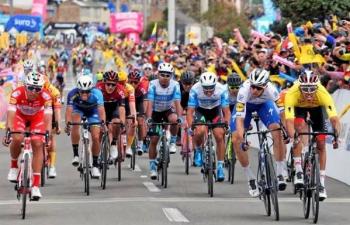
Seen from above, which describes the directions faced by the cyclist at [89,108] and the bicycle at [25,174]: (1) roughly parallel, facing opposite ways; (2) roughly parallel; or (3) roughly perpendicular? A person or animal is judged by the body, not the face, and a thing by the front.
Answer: roughly parallel

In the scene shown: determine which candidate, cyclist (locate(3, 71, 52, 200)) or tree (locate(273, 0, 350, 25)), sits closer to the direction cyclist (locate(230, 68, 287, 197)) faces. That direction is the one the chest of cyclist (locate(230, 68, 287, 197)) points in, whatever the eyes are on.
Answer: the cyclist

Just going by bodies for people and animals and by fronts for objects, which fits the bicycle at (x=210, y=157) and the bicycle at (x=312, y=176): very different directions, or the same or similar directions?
same or similar directions

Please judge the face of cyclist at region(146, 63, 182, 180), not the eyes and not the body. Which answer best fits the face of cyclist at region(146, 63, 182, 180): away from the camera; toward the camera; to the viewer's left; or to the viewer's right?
toward the camera

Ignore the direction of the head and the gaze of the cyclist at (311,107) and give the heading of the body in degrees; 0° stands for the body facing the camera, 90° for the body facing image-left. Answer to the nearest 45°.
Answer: approximately 0°

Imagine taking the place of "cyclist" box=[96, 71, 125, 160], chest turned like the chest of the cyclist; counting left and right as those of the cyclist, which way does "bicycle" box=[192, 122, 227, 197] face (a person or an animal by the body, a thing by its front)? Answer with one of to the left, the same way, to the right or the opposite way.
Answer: the same way

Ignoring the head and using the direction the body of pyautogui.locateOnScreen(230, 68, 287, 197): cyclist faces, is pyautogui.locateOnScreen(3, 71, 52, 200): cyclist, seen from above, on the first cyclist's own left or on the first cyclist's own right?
on the first cyclist's own right

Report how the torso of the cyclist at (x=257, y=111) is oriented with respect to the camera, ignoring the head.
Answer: toward the camera

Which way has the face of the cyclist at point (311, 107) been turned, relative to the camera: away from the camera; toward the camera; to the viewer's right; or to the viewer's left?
toward the camera

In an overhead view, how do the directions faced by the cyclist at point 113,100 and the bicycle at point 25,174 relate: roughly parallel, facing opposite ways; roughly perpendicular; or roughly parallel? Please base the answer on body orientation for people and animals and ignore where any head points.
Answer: roughly parallel

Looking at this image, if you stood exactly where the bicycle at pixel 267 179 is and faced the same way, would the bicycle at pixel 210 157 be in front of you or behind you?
behind

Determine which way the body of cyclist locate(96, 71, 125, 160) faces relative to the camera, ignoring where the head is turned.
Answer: toward the camera

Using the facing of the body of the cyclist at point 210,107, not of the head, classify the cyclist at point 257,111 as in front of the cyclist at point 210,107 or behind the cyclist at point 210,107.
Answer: in front

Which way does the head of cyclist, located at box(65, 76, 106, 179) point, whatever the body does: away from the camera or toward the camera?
toward the camera

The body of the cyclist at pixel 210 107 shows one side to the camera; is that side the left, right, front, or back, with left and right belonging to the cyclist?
front

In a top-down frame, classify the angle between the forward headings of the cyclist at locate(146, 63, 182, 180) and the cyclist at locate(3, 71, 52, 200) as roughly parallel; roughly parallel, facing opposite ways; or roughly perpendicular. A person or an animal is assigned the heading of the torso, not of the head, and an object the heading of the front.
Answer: roughly parallel

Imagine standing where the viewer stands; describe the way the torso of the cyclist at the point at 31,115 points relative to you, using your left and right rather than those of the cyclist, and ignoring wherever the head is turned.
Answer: facing the viewer
